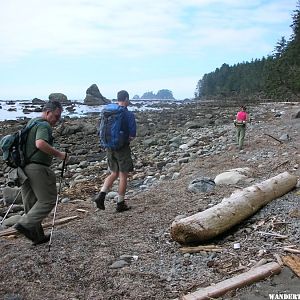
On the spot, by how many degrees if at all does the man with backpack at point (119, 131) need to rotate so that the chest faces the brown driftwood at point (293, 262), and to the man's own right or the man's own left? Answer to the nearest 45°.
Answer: approximately 90° to the man's own right

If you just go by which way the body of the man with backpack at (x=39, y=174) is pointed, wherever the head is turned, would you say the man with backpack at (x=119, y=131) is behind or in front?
in front

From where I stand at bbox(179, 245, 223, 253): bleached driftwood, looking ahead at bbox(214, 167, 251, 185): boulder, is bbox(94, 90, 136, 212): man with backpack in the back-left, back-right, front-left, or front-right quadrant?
front-left

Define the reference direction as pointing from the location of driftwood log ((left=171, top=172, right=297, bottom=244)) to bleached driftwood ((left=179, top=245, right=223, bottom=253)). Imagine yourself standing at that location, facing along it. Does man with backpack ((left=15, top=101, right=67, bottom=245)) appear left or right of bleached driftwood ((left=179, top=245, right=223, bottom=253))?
right

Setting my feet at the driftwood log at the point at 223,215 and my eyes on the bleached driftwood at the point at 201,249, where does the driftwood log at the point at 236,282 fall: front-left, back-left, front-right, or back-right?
front-left

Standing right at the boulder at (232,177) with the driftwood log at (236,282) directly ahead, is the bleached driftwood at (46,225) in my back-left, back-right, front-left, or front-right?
front-right

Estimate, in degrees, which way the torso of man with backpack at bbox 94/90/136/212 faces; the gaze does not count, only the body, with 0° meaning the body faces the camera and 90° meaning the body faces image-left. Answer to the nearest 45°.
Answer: approximately 225°

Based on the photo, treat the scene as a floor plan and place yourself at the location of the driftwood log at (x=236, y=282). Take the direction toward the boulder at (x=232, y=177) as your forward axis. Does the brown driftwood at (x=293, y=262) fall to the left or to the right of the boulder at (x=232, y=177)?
right

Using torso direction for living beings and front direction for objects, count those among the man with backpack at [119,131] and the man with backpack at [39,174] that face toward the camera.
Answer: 0

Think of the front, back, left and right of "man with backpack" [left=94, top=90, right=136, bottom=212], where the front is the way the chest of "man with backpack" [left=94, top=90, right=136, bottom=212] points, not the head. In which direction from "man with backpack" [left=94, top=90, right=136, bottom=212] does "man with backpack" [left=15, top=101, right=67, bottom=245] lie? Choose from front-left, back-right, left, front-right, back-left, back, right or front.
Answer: back

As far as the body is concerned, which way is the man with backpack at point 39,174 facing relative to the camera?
to the viewer's right

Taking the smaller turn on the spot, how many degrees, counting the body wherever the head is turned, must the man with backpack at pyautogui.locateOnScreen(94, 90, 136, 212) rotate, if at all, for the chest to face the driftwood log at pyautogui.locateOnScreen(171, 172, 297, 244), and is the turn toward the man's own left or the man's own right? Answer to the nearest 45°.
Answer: approximately 90° to the man's own right
